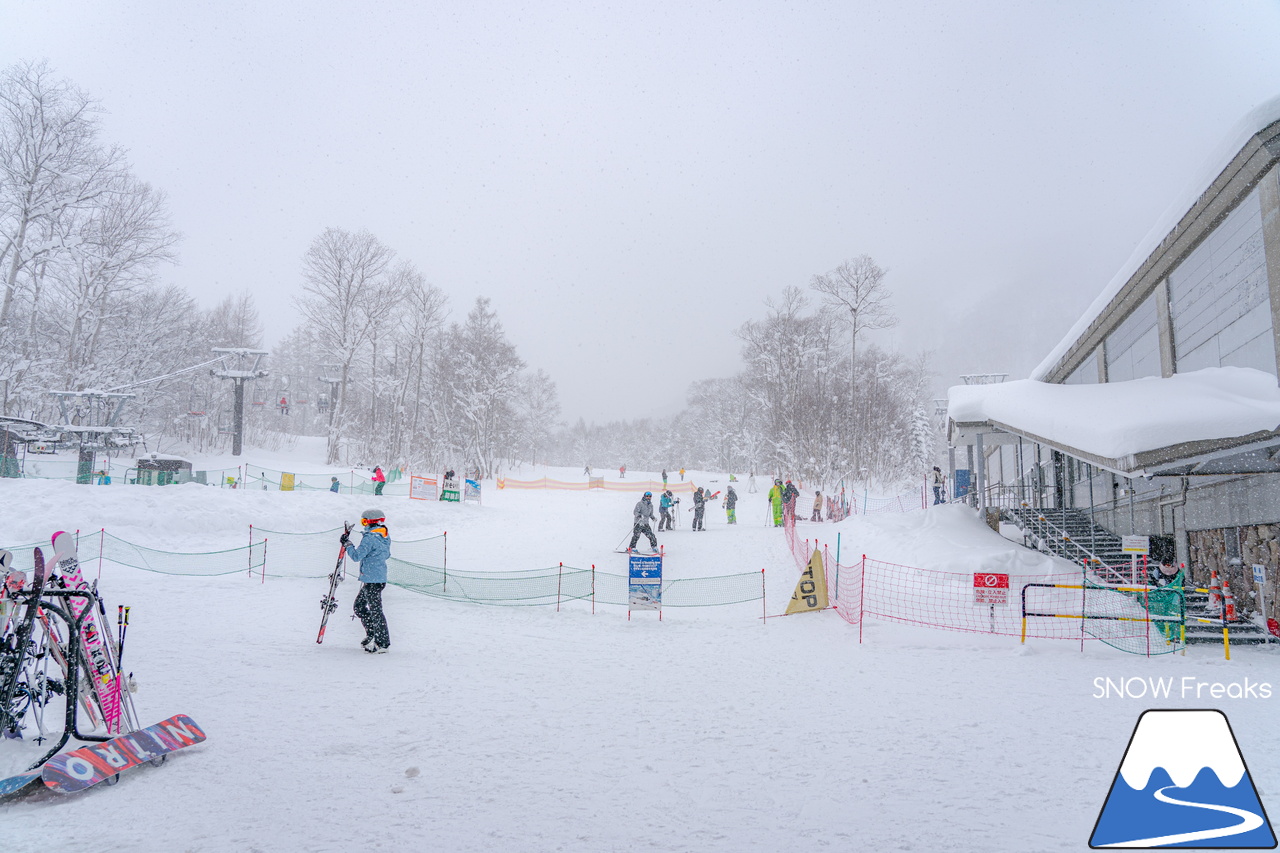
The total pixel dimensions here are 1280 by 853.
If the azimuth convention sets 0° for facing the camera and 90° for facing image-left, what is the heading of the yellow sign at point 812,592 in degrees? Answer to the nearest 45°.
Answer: approximately 0°

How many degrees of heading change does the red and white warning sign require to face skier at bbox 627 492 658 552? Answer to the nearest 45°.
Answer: approximately 135° to its right

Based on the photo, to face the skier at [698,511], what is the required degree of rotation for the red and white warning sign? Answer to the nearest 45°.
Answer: approximately 135° to its right

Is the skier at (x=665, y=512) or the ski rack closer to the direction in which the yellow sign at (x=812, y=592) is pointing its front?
the ski rack

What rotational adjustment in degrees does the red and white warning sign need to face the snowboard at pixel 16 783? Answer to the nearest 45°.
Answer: approximately 45° to its right

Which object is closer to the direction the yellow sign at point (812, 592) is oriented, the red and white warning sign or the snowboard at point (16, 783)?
the snowboard

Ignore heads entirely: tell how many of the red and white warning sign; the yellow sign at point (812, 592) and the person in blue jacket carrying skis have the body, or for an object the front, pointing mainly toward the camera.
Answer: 2

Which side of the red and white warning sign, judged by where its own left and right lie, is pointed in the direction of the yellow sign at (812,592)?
right

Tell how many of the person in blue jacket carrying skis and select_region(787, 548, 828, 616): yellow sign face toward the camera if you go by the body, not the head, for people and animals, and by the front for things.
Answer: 1

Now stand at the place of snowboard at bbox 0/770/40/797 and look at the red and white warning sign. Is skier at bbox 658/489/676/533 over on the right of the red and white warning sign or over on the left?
left
